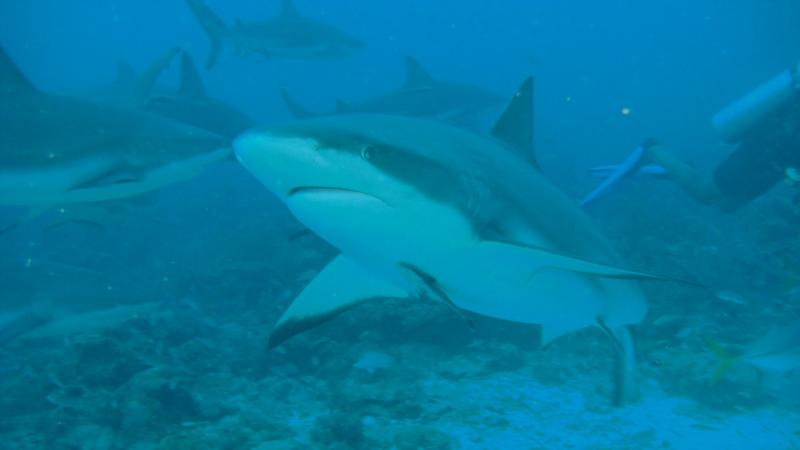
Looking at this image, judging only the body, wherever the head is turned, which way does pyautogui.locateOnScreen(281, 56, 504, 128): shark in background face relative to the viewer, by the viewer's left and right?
facing to the right of the viewer

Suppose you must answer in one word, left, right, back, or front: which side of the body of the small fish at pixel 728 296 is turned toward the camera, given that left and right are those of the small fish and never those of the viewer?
left

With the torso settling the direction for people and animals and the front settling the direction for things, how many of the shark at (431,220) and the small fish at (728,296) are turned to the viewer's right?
0

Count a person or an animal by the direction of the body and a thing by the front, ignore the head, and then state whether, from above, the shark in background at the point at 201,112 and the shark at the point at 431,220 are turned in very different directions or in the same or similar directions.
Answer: very different directions

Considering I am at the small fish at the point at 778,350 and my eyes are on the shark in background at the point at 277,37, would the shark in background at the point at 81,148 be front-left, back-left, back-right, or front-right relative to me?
front-left

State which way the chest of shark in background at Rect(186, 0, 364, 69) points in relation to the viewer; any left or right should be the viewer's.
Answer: facing to the right of the viewer

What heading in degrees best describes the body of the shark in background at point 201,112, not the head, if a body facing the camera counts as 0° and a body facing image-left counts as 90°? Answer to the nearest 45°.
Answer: approximately 270°

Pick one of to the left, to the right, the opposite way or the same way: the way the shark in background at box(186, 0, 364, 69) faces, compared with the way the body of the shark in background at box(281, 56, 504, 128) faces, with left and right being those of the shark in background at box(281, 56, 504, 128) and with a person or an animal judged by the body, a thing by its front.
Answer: the same way

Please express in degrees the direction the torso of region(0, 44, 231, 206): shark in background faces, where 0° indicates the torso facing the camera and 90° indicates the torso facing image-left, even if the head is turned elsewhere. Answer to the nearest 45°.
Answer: approximately 270°

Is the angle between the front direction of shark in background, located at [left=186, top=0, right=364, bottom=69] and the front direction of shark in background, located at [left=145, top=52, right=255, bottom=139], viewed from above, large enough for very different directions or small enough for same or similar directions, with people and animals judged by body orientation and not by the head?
same or similar directions

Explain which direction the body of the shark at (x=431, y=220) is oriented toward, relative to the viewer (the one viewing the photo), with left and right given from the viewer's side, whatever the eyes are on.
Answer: facing the viewer and to the left of the viewer
